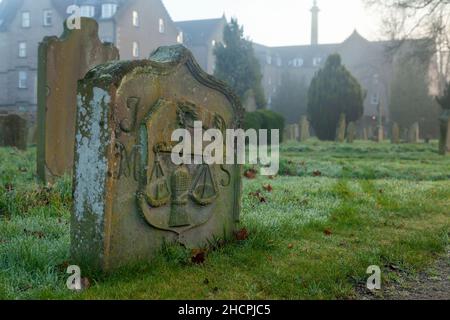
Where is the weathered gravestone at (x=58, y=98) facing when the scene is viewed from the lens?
facing the viewer and to the right of the viewer

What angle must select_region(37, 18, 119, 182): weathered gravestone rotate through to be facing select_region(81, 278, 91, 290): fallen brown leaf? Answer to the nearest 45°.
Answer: approximately 45° to its right

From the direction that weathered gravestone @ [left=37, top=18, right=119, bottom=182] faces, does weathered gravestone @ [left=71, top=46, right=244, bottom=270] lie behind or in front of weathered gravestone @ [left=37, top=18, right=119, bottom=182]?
in front

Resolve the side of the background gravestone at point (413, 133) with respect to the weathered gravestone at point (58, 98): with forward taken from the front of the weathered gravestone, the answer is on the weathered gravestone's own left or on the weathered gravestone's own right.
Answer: on the weathered gravestone's own left

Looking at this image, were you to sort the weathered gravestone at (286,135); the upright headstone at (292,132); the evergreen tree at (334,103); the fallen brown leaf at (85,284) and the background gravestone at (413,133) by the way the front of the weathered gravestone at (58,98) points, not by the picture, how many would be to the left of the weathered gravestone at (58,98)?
4

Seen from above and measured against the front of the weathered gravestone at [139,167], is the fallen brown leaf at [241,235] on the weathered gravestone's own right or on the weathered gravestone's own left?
on the weathered gravestone's own left

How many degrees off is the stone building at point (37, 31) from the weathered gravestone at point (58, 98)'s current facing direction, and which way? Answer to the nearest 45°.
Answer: approximately 135° to its left

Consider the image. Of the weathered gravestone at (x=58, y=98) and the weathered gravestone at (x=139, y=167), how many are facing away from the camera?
0

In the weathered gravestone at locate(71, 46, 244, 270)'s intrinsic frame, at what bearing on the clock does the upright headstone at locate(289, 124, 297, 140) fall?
The upright headstone is roughly at 8 o'clock from the weathered gravestone.

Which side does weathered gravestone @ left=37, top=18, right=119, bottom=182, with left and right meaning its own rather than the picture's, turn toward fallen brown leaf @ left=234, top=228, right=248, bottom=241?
front

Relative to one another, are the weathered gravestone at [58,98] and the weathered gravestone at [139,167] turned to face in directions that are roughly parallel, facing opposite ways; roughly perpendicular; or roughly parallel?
roughly parallel

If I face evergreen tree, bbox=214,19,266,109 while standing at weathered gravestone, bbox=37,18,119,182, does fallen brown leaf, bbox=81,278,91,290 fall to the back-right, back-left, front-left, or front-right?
back-right

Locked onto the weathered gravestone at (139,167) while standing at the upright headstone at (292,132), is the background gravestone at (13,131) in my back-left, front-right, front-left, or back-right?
front-right
